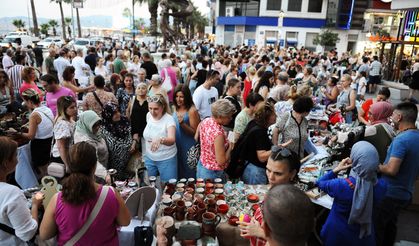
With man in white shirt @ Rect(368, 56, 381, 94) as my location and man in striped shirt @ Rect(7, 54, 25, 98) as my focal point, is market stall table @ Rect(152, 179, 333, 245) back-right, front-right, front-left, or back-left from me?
front-left

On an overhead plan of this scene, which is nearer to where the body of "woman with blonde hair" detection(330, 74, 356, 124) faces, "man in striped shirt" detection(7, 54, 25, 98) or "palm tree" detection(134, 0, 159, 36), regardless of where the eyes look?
the man in striped shirt

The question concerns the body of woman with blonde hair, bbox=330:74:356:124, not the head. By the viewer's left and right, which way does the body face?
facing the viewer and to the left of the viewer

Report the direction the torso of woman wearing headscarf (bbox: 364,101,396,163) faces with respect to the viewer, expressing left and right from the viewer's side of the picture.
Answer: facing away from the viewer and to the left of the viewer

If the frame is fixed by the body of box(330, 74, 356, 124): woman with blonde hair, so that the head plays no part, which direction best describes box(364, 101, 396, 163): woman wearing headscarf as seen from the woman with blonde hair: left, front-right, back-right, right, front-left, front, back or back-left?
front-left

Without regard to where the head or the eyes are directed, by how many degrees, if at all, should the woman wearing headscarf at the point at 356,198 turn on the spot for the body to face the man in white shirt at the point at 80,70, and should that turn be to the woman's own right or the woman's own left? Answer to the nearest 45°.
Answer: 0° — they already face them

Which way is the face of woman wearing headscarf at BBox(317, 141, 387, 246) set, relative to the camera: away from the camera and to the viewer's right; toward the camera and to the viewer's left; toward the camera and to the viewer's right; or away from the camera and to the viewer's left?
away from the camera and to the viewer's left

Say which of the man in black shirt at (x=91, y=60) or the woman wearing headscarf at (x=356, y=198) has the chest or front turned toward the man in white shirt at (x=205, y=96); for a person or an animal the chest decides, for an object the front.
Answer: the woman wearing headscarf

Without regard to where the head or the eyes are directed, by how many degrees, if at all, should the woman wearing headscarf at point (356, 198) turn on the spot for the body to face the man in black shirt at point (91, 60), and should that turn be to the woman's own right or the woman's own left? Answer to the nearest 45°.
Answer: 0° — they already face them

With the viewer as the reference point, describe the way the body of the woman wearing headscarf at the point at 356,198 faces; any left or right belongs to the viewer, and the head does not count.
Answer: facing away from the viewer and to the left of the viewer
